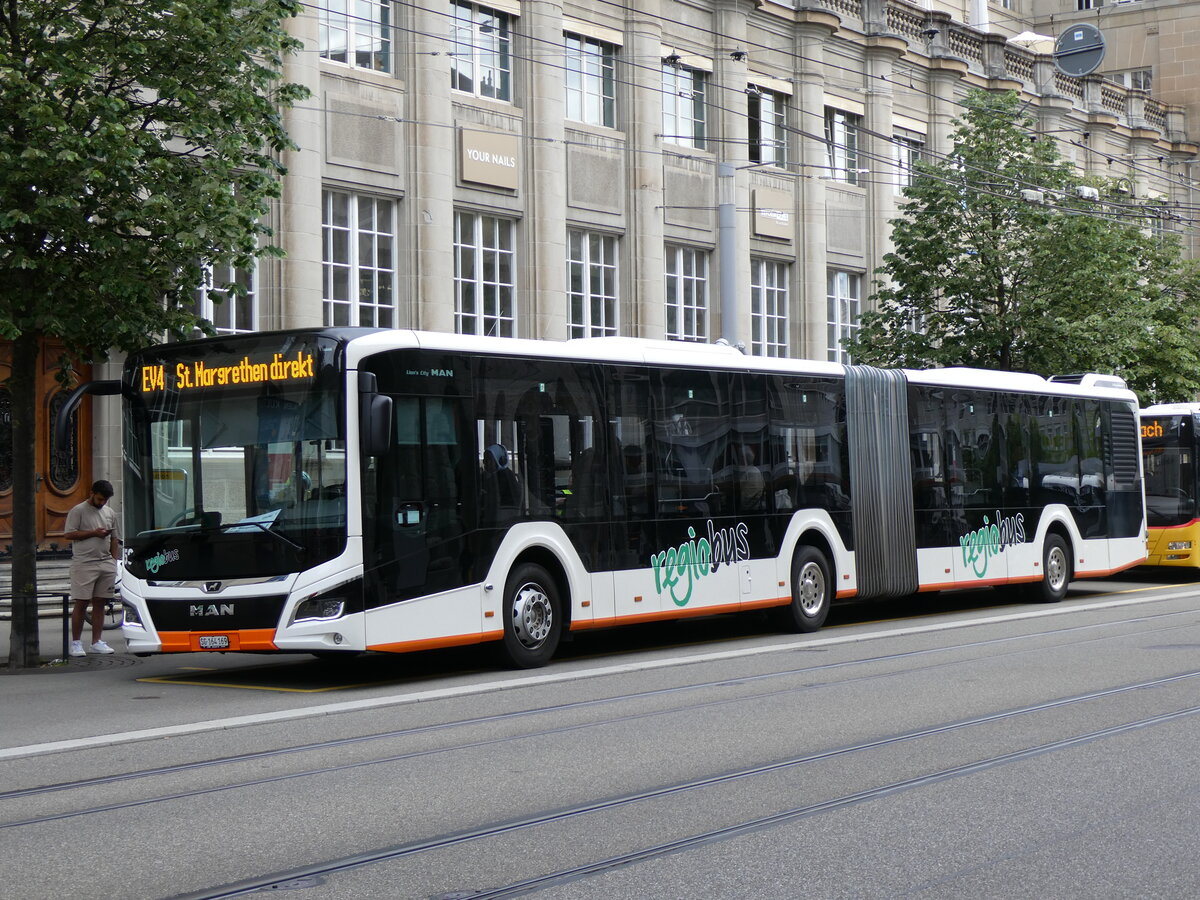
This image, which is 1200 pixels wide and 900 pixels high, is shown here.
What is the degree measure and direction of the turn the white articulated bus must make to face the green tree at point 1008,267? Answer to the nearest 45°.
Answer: approximately 180°

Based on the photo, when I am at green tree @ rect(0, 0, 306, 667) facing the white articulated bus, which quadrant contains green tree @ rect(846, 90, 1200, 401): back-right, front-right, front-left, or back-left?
front-left

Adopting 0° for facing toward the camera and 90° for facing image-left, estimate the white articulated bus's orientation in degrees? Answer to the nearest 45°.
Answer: approximately 45°

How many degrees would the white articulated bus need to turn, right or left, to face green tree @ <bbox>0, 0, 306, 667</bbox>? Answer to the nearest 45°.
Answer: approximately 45° to its right

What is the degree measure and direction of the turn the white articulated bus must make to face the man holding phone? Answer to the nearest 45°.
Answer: approximately 45° to its right
